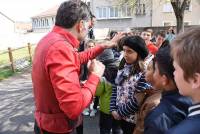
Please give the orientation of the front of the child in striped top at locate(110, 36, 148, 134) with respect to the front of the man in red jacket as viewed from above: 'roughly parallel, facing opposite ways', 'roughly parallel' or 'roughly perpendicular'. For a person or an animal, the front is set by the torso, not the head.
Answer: roughly parallel, facing opposite ways

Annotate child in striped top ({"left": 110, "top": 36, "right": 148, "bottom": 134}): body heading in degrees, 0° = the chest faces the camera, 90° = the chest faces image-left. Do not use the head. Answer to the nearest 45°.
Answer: approximately 45°

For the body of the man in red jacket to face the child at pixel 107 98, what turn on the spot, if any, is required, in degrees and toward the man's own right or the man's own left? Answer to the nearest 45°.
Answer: approximately 45° to the man's own left

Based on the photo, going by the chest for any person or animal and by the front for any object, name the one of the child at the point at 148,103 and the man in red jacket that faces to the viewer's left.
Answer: the child

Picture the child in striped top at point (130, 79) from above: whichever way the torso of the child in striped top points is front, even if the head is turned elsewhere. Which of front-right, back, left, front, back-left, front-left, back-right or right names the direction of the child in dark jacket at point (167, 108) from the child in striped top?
front-left

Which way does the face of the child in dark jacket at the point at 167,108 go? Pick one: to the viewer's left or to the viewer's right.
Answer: to the viewer's left

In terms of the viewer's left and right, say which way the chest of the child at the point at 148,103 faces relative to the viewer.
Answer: facing to the left of the viewer

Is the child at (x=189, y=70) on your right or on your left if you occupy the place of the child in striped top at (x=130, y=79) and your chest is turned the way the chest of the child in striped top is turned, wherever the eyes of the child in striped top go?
on your left

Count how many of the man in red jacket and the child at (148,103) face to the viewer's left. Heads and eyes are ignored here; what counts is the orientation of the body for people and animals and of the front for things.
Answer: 1

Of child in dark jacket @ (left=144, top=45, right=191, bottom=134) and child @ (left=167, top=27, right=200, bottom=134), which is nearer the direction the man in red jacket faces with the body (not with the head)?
the child in dark jacket

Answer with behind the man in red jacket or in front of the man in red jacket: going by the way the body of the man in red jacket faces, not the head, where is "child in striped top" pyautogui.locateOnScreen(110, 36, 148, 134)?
in front

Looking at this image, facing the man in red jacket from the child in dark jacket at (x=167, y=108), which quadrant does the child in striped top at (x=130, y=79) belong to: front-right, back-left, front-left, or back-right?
front-right
